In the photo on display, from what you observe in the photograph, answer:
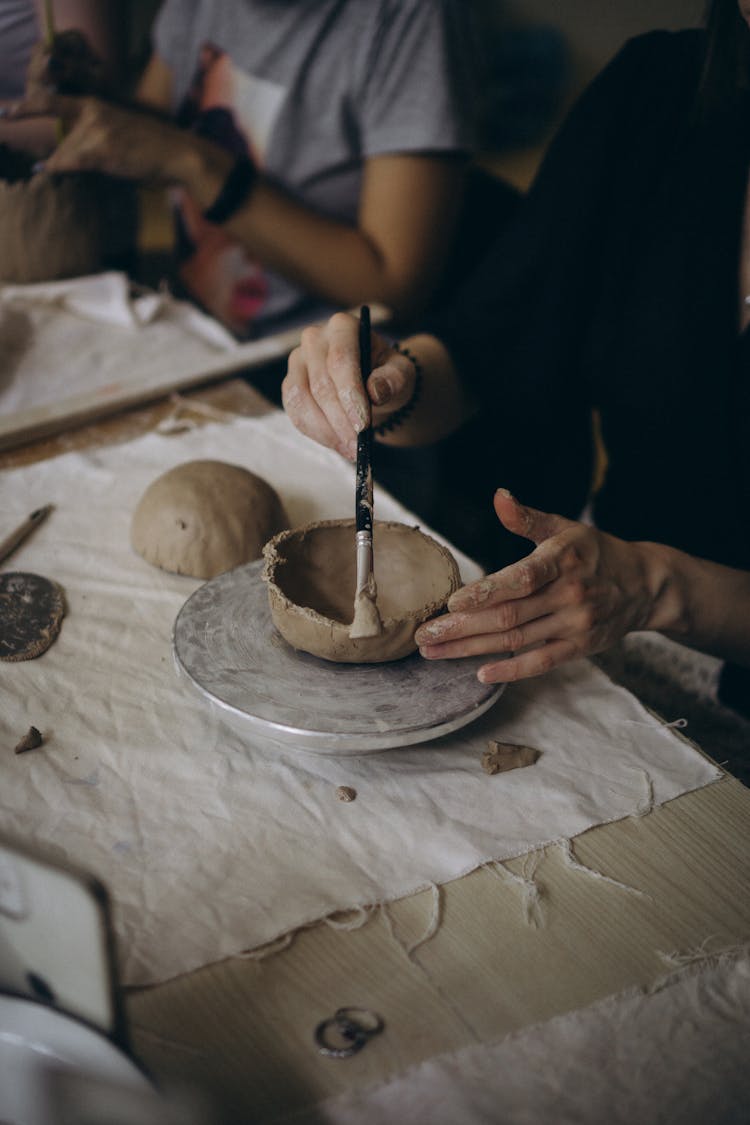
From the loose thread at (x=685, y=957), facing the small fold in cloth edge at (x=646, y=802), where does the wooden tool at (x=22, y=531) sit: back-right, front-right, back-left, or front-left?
front-left

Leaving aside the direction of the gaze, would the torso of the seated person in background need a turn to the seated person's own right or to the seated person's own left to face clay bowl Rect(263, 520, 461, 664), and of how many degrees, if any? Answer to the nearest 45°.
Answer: approximately 45° to the seated person's own left

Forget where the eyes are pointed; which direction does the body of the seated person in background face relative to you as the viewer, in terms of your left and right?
facing the viewer and to the left of the viewer

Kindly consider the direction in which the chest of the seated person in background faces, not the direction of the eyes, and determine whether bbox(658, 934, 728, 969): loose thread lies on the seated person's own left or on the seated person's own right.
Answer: on the seated person's own left

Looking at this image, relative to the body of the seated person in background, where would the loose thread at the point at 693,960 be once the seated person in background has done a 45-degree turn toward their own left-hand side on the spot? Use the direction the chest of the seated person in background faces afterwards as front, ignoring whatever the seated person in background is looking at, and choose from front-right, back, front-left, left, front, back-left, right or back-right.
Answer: front

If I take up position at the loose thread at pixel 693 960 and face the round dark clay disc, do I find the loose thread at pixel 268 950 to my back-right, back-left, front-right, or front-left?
front-left

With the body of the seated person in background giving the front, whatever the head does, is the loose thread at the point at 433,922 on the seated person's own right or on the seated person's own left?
on the seated person's own left

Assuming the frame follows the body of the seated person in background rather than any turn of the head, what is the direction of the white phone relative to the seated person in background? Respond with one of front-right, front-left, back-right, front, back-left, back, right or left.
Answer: front-left

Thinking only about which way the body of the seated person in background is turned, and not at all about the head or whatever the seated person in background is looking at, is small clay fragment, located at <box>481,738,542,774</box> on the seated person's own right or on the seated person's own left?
on the seated person's own left

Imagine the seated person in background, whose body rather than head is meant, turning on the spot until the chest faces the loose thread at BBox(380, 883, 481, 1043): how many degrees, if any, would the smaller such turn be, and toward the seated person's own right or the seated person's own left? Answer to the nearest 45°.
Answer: approximately 45° to the seated person's own left

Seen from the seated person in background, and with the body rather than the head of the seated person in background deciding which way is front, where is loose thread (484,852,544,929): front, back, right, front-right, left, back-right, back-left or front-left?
front-left

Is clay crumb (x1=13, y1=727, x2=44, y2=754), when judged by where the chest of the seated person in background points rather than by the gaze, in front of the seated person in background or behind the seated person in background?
in front

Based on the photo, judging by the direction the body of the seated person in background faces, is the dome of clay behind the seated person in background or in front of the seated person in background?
in front

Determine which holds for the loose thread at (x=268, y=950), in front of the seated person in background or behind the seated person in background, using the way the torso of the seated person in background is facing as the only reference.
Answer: in front
